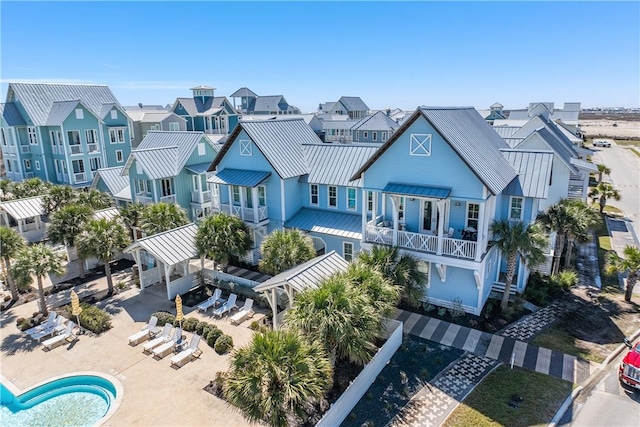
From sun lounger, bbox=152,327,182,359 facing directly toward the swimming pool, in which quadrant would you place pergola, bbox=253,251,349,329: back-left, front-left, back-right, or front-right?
back-left

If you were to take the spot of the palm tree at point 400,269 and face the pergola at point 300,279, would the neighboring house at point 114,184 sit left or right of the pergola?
right

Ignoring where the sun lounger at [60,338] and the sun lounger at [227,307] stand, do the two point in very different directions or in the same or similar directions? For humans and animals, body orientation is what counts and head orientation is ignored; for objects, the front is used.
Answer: same or similar directions

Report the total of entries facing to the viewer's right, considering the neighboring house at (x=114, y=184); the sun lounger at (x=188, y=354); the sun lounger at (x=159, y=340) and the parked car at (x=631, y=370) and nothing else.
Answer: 0

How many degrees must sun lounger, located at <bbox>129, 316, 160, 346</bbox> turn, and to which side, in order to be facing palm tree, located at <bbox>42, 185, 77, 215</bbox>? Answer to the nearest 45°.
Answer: approximately 135° to its right

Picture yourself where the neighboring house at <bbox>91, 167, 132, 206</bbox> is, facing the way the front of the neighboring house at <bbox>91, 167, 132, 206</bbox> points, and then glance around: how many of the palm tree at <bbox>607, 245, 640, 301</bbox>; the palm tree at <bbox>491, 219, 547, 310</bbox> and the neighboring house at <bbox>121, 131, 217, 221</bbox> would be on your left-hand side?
3

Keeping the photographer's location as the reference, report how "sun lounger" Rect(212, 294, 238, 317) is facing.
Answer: facing the viewer and to the left of the viewer

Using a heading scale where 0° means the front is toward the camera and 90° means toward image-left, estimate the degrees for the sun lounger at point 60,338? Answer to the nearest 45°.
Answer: approximately 45°

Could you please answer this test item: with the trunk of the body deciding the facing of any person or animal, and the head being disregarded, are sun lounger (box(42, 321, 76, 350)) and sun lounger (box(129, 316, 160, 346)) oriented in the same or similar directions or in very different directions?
same or similar directions

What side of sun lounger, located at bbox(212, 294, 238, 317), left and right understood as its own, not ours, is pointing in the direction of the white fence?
left

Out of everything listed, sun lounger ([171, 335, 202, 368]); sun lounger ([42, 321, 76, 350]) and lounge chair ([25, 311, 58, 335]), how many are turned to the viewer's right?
0

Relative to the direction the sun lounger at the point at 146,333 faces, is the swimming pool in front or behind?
in front

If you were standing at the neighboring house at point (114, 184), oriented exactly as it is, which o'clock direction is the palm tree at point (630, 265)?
The palm tree is roughly at 9 o'clock from the neighboring house.
